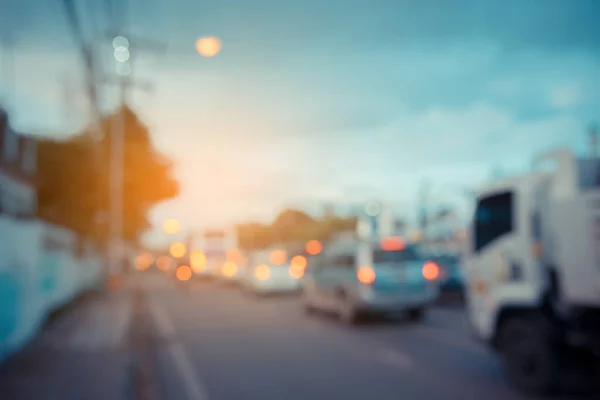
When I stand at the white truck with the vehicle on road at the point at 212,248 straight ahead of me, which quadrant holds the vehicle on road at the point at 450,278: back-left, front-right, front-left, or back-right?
front-right

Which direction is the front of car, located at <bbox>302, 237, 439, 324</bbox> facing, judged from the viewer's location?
facing away from the viewer and to the left of the viewer

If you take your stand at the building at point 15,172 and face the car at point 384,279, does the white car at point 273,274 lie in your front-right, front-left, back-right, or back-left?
front-left

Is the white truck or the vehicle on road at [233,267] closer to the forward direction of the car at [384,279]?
the vehicle on road

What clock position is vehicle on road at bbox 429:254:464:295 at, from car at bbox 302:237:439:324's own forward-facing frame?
The vehicle on road is roughly at 2 o'clock from the car.

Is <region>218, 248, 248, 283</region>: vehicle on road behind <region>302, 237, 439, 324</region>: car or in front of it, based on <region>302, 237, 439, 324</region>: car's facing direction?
in front

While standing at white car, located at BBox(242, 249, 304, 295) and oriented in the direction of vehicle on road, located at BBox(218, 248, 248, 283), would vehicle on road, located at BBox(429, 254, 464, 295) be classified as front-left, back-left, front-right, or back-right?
back-right
